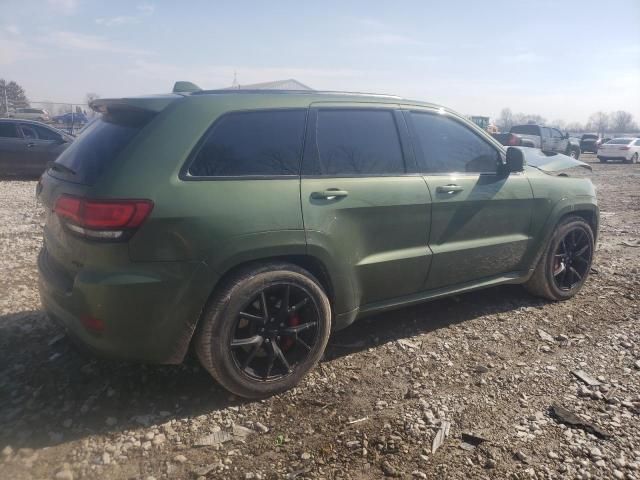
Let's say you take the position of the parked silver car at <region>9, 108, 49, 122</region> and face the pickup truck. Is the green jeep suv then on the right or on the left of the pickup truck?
right

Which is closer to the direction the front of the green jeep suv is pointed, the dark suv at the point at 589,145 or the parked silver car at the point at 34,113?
the dark suv

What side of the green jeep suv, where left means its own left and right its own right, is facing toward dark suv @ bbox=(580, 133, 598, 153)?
front

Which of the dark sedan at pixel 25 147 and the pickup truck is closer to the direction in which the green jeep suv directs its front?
the pickup truck

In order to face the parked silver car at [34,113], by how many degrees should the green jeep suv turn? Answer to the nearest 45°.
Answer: approximately 90° to its left

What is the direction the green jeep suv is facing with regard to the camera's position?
facing away from the viewer and to the right of the viewer

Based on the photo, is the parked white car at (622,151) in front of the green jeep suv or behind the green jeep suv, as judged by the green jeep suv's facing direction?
in front
